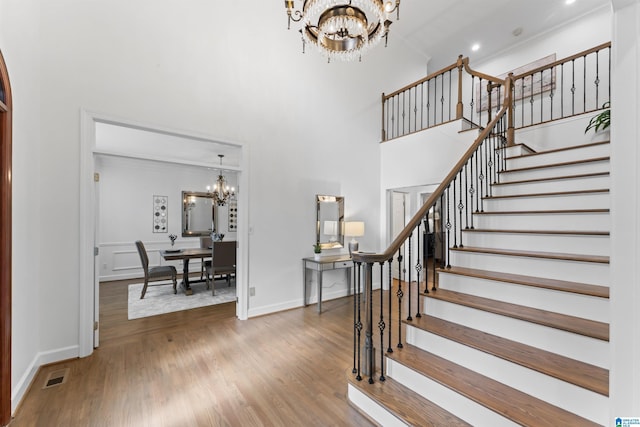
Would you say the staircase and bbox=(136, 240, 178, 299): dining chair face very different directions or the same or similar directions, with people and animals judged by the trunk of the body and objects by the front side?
very different directions

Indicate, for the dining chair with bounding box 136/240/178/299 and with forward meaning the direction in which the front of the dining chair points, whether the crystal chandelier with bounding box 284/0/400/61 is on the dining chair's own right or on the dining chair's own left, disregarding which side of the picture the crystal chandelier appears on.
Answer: on the dining chair's own right

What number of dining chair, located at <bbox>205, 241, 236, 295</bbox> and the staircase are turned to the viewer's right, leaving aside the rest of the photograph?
0

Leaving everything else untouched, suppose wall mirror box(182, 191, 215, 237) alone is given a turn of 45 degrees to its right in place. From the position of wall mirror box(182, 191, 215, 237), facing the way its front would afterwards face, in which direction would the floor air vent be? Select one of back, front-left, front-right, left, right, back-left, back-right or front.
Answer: front

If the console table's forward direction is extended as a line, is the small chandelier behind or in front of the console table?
behind

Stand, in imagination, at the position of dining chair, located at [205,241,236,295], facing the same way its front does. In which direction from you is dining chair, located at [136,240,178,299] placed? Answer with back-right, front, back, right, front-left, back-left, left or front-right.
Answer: front-left

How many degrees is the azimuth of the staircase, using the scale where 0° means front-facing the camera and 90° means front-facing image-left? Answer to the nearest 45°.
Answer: approximately 45°

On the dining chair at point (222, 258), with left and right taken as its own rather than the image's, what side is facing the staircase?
back

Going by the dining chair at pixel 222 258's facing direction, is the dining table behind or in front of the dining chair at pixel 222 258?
in front

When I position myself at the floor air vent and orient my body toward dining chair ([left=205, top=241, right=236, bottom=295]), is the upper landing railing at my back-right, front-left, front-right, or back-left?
front-right

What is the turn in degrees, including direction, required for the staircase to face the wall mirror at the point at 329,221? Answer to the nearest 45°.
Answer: approximately 90° to its right

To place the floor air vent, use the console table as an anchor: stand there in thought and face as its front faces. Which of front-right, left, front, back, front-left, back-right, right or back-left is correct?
right

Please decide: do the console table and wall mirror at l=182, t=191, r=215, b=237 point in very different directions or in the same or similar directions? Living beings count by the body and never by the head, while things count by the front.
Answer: same or similar directions

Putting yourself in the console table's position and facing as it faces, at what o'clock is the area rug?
The area rug is roughly at 5 o'clock from the console table.

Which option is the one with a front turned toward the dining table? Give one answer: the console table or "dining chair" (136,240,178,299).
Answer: the dining chair

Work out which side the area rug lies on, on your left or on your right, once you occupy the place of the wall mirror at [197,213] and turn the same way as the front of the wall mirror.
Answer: on your right

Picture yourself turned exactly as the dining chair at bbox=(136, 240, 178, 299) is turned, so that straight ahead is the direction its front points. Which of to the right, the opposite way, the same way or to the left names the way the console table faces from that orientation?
to the right

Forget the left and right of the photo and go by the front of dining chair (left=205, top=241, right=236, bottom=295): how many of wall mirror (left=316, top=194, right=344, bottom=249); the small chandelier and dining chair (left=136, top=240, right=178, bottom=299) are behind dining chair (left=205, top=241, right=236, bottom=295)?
1

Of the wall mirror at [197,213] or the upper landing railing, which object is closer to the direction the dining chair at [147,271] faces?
the upper landing railing
